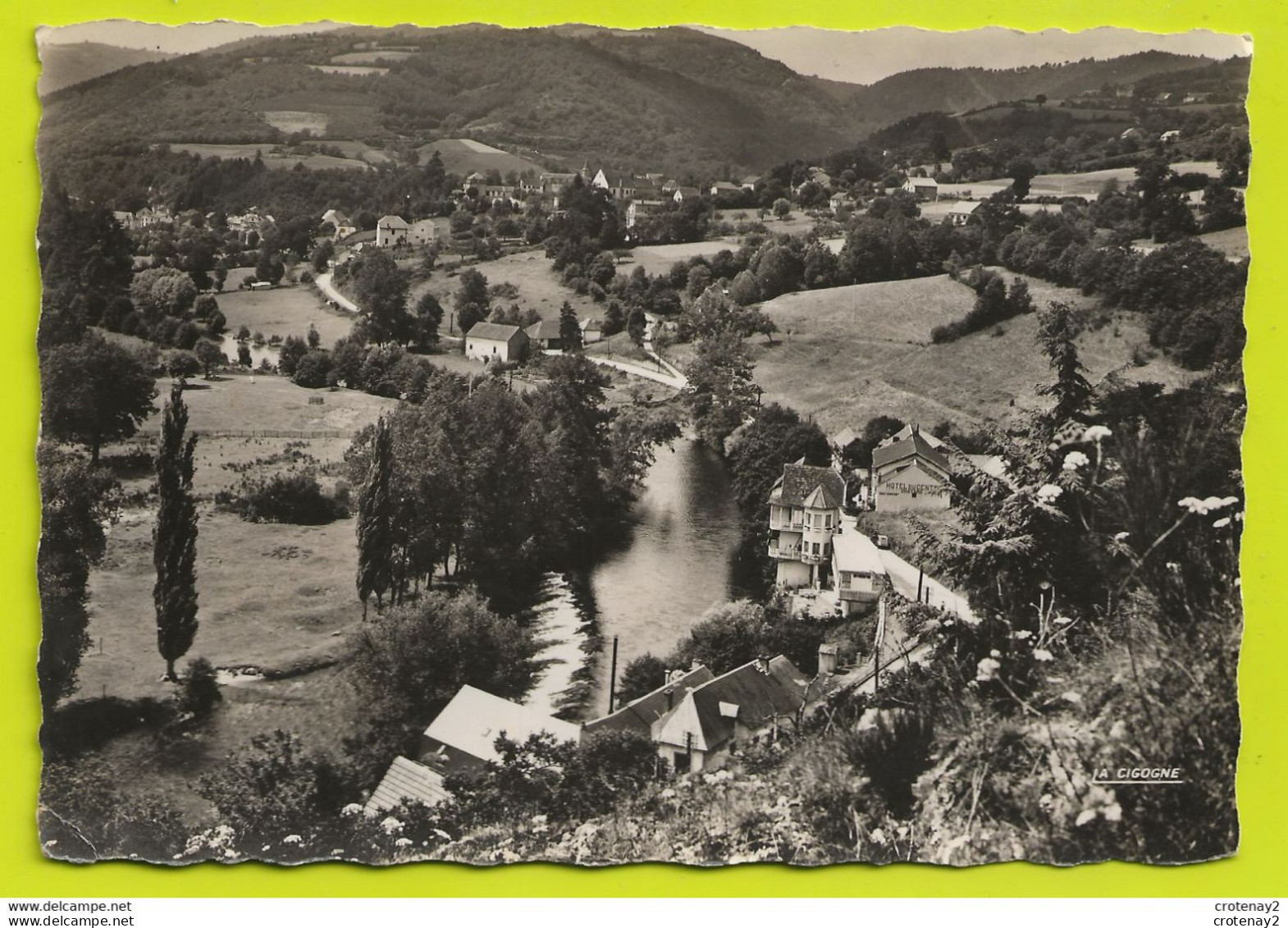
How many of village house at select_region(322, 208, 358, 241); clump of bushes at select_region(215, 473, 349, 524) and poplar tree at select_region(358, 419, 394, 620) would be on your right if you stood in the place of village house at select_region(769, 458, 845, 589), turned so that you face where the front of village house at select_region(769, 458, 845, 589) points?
3

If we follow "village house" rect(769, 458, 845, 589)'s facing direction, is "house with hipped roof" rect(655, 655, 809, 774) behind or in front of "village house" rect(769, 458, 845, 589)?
in front

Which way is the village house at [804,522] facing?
toward the camera

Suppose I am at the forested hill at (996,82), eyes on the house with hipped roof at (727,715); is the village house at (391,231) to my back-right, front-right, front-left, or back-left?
front-right

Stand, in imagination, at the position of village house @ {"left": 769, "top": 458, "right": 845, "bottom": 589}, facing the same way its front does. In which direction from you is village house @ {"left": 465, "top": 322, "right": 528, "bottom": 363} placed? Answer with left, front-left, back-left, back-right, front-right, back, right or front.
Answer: right

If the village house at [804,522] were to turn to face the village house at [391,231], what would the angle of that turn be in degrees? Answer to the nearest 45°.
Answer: approximately 90° to its right
